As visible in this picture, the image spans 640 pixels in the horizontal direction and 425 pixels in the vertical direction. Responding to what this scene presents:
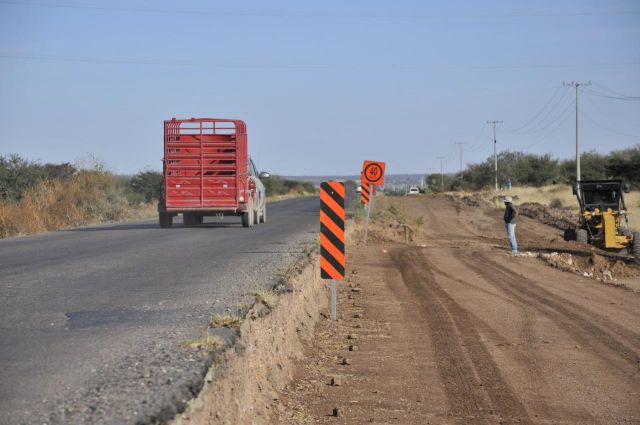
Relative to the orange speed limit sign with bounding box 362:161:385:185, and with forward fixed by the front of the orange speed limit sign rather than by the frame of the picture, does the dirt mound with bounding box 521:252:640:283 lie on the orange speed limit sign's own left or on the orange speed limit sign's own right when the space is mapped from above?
on the orange speed limit sign's own left

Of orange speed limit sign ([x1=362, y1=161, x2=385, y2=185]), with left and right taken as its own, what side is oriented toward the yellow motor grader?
left

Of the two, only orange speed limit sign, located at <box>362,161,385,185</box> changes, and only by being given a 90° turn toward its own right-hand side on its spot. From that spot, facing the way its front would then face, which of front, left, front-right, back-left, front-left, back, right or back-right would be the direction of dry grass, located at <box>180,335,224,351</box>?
left

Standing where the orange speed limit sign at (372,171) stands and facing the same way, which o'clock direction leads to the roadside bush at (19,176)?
The roadside bush is roughly at 4 o'clock from the orange speed limit sign.

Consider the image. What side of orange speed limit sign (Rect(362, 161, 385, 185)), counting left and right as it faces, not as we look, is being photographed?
front

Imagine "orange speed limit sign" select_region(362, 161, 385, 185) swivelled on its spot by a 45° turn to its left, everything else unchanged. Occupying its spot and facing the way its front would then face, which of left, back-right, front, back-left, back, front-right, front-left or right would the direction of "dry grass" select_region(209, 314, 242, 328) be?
front-right
